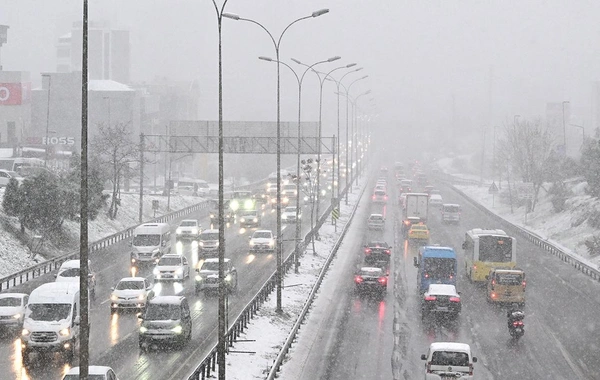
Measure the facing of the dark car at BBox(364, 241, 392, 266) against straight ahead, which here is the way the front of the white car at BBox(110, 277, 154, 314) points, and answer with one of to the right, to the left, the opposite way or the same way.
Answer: the opposite way

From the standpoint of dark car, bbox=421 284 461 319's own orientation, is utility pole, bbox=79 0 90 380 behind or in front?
behind

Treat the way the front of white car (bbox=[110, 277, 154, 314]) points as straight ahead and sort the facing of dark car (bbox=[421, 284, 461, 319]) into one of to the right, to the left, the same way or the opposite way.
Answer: the opposite way

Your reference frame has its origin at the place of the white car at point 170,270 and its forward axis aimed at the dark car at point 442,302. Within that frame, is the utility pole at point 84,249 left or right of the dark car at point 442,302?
right

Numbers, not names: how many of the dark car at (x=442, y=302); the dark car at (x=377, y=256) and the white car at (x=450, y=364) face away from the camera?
3

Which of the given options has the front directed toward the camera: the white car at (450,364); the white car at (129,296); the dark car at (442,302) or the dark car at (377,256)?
the white car at (129,296)

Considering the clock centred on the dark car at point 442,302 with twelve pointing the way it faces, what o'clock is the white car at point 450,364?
The white car is roughly at 6 o'clock from the dark car.

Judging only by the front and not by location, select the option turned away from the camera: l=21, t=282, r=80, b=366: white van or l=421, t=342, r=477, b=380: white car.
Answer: the white car

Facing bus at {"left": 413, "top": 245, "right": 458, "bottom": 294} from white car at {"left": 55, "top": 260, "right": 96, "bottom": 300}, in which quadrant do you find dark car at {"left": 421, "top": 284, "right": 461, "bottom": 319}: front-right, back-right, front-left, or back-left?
front-right

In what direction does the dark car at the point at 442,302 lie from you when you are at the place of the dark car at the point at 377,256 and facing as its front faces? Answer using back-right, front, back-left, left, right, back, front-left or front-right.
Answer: back

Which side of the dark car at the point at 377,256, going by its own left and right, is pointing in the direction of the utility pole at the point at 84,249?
back

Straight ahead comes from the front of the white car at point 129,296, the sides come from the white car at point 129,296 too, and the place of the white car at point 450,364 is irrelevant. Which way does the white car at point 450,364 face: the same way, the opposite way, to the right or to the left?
the opposite way

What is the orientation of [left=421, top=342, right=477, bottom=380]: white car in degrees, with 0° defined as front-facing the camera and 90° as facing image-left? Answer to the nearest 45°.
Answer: approximately 180°

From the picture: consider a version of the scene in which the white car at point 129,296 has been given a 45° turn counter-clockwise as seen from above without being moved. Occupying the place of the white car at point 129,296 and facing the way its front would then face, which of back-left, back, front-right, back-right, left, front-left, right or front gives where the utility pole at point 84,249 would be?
front-right

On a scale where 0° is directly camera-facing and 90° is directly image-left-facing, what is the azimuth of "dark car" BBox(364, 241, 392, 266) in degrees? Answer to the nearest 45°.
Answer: approximately 180°

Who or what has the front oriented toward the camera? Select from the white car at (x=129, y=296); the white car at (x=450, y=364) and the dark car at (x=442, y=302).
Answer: the white car at (x=129, y=296)

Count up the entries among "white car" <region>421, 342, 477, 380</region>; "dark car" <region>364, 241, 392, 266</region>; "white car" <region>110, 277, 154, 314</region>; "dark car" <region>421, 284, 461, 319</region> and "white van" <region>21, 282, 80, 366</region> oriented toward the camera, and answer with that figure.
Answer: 2

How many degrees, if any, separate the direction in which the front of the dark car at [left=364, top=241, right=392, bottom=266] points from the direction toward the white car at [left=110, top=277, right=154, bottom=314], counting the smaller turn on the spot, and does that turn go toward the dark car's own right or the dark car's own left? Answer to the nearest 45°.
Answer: approximately 135° to the dark car's own left

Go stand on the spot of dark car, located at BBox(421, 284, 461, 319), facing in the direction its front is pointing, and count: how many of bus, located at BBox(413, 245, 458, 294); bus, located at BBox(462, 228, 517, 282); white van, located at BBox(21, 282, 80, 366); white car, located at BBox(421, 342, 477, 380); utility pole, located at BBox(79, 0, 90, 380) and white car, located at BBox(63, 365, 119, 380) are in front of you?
2

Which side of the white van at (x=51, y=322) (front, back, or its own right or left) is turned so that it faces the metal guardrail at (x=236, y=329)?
left

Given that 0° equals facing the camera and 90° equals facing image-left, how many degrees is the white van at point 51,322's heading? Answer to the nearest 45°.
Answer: approximately 0°

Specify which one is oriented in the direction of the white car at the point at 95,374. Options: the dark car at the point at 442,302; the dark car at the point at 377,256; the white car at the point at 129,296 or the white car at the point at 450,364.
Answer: the white car at the point at 129,296
